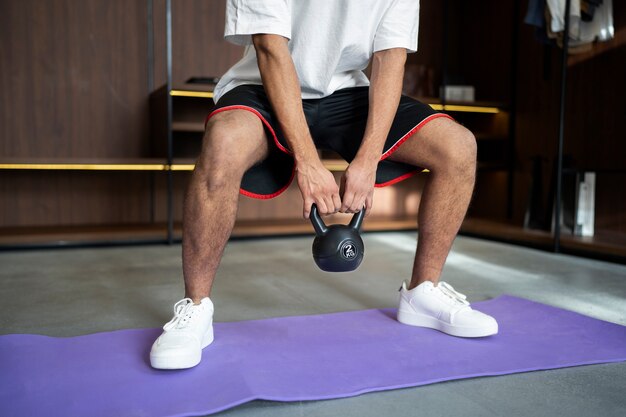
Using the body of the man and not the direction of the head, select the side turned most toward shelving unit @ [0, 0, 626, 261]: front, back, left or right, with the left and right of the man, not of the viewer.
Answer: back

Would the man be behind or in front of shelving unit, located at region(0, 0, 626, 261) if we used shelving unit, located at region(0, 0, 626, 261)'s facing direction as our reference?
in front

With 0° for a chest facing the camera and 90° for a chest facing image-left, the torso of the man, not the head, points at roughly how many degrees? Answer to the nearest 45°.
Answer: approximately 0°

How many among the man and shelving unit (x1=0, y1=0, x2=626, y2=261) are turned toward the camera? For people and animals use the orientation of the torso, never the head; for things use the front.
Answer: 2

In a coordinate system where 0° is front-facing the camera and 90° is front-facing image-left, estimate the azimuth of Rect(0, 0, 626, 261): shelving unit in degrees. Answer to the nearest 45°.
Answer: approximately 0°
